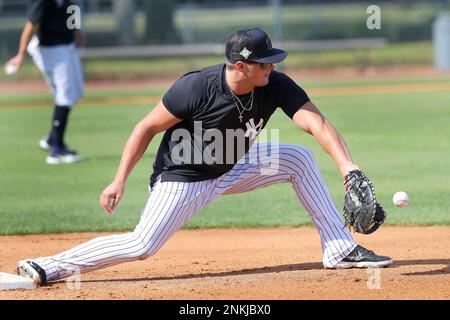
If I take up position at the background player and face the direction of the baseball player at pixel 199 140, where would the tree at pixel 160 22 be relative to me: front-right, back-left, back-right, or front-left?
back-left

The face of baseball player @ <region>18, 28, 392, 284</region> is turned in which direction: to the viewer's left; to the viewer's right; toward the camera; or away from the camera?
to the viewer's right

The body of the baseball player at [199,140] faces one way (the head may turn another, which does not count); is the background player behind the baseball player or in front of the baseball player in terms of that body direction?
behind

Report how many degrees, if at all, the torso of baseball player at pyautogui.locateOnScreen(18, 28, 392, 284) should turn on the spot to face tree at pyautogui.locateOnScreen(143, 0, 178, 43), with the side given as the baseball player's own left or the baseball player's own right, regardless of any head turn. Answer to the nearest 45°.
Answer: approximately 135° to the baseball player's own left

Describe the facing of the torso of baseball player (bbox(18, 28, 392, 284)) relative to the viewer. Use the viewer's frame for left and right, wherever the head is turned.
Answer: facing the viewer and to the right of the viewer
